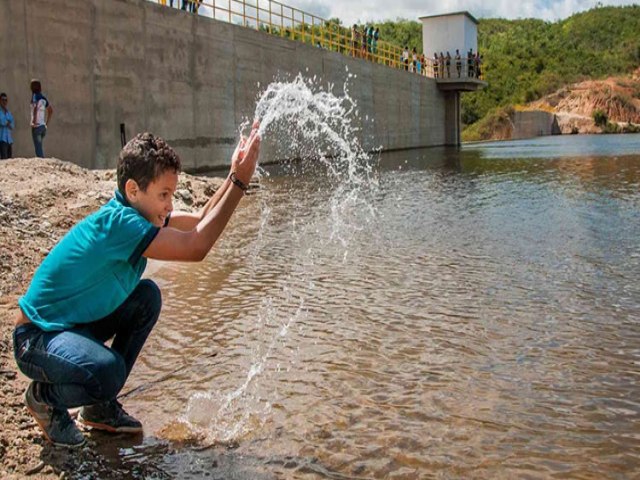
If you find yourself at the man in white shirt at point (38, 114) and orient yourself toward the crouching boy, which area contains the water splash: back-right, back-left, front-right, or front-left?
front-left

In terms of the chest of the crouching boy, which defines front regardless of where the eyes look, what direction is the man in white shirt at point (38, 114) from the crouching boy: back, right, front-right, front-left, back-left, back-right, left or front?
left

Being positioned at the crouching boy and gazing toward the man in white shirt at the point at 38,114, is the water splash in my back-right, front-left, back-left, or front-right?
front-right

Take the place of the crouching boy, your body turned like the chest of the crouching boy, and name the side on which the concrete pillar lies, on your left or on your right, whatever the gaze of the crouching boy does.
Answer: on your left

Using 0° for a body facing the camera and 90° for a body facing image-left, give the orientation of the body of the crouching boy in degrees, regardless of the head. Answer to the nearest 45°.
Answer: approximately 270°
